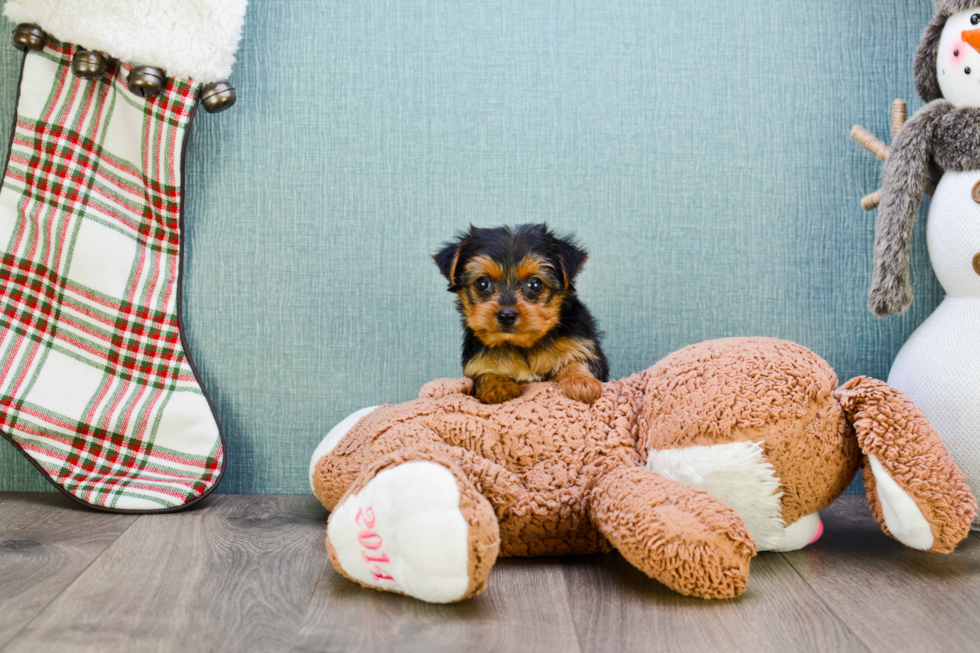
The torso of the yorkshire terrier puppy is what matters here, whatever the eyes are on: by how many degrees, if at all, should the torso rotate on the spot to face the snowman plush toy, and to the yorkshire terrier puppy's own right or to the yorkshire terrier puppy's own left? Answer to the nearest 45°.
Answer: approximately 90° to the yorkshire terrier puppy's own left

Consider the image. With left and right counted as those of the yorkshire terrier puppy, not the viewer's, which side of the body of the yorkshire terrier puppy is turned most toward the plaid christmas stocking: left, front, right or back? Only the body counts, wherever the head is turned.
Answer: right

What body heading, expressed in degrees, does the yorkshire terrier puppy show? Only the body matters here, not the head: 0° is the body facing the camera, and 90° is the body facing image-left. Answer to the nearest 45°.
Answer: approximately 0°

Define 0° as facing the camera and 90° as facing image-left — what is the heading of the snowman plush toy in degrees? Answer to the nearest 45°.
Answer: approximately 0°

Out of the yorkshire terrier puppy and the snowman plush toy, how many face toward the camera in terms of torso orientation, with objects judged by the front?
2

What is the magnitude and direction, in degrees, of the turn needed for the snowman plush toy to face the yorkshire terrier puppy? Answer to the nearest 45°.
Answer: approximately 45° to its right
